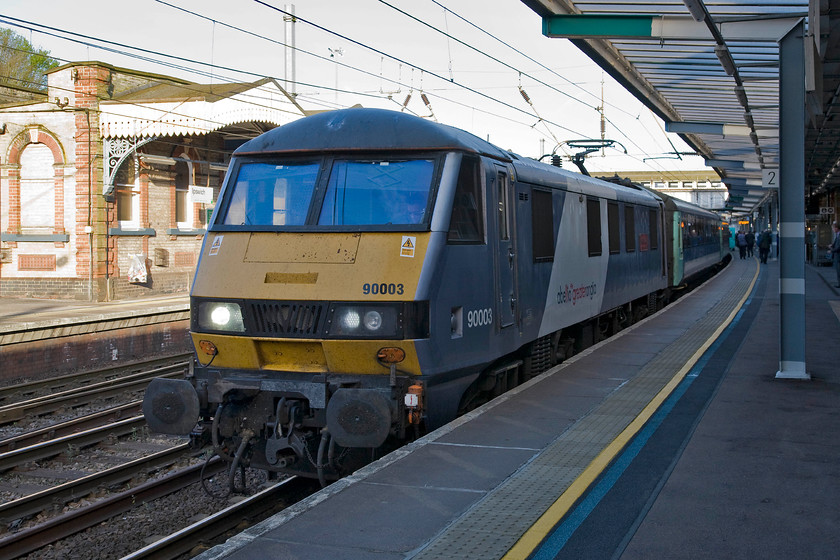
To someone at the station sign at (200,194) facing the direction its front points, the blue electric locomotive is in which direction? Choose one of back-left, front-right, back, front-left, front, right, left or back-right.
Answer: front-right

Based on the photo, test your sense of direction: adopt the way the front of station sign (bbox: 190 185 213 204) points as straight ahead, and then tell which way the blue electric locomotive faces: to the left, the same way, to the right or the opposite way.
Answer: to the right

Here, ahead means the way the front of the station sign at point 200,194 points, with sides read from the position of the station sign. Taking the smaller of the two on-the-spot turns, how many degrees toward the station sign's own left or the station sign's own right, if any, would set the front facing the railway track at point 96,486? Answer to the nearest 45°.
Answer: approximately 45° to the station sign's own right

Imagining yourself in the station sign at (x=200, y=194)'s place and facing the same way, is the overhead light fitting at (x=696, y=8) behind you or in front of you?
in front

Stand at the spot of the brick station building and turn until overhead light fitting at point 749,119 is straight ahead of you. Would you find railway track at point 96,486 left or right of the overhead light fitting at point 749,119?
right
